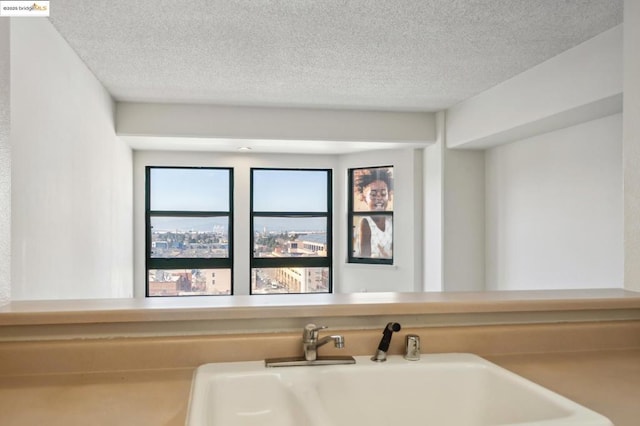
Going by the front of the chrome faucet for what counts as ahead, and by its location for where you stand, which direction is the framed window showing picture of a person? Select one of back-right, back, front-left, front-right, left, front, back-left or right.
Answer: back-left

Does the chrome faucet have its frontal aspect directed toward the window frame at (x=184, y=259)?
no

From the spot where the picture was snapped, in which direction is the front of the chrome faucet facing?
facing the viewer and to the right of the viewer

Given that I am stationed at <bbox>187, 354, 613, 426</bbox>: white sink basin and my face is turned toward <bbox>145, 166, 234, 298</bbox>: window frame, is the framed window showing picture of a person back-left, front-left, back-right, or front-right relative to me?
front-right

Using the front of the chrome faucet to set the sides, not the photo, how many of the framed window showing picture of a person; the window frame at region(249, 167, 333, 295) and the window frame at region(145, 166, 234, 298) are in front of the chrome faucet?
0

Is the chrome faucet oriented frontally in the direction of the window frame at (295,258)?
no
